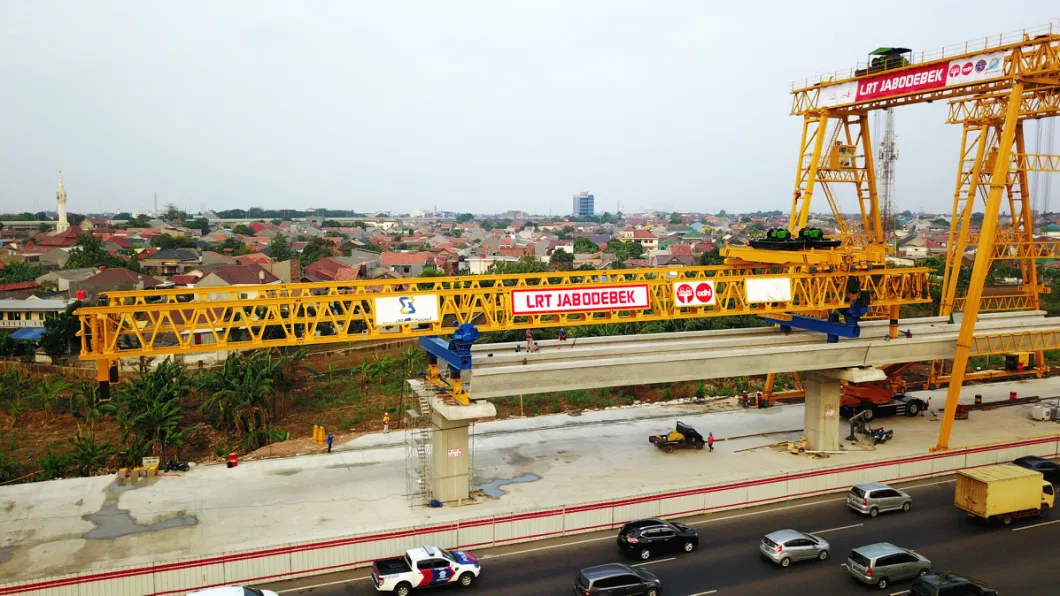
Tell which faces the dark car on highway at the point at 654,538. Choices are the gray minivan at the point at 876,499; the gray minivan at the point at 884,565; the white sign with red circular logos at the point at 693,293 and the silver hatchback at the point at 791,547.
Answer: the white sign with red circular logos

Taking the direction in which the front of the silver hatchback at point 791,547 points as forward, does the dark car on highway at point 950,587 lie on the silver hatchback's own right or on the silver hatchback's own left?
on the silver hatchback's own right

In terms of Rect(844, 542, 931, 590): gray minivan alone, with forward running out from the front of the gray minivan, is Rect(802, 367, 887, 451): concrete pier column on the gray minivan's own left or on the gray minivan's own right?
on the gray minivan's own left

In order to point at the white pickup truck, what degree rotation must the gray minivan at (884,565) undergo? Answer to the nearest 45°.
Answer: approximately 180°

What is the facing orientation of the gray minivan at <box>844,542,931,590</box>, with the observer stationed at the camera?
facing away from the viewer and to the right of the viewer

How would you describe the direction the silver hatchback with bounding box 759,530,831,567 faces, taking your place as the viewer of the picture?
facing away from the viewer and to the right of the viewer

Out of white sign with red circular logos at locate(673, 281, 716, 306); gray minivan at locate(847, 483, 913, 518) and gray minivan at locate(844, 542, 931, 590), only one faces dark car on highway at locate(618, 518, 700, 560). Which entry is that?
the white sign with red circular logos

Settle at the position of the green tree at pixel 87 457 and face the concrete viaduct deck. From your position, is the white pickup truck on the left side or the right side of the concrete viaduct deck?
right

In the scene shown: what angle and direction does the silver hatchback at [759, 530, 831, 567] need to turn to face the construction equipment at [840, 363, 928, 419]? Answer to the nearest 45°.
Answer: approximately 45° to its left

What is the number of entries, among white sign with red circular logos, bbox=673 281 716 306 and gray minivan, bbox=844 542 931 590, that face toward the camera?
1

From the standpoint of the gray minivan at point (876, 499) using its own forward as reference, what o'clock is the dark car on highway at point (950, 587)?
The dark car on highway is roughly at 4 o'clock from the gray minivan.
